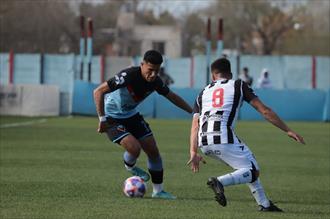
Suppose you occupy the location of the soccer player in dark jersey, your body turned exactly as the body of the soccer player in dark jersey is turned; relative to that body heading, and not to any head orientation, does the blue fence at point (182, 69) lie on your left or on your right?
on your left

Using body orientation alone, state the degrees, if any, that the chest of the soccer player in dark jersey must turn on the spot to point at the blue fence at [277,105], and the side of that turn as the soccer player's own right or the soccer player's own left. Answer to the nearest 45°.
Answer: approximately 135° to the soccer player's own left

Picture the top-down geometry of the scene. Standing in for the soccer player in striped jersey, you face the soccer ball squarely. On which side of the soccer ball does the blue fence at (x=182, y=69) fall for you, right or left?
right

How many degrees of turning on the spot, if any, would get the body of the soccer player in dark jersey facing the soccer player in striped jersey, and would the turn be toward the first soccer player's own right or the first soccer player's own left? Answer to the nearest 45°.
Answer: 0° — they already face them

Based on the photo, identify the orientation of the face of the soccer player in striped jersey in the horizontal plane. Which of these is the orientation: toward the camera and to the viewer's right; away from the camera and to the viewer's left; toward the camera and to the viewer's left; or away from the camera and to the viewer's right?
away from the camera and to the viewer's left

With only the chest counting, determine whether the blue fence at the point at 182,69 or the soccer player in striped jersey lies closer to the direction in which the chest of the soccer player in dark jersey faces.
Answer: the soccer player in striped jersey

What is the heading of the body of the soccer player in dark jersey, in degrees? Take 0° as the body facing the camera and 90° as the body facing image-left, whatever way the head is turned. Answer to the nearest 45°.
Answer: approximately 315°

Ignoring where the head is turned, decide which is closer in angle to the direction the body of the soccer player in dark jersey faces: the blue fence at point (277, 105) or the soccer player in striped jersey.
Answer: the soccer player in striped jersey
